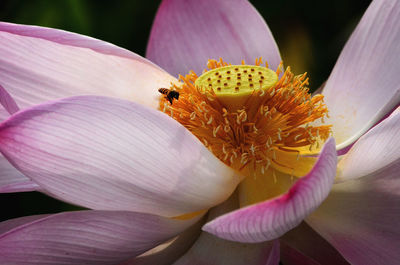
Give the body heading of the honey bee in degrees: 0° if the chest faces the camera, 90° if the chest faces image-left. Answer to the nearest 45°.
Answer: approximately 270°
